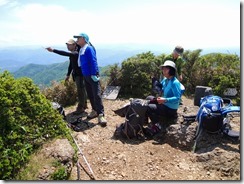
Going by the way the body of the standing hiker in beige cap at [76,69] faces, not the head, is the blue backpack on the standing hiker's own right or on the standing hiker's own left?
on the standing hiker's own left

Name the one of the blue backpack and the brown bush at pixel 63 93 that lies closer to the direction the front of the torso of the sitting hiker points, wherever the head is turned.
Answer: the brown bush

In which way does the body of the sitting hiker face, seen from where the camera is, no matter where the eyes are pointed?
to the viewer's left

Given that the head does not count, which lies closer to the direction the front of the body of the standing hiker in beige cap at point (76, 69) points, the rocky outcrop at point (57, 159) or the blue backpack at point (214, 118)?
the rocky outcrop

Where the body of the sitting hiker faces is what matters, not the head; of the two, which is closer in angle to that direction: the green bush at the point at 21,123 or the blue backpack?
the green bush

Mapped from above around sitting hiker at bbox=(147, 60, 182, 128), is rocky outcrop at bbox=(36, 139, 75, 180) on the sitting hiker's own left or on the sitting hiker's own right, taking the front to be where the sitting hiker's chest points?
on the sitting hiker's own left

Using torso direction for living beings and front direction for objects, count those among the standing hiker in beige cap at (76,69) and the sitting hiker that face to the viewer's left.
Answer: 2

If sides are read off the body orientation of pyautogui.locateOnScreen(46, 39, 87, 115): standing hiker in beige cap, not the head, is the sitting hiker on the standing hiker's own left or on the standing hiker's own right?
on the standing hiker's own left

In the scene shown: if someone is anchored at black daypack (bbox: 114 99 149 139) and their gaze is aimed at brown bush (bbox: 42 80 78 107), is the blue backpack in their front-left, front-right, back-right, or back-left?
back-right

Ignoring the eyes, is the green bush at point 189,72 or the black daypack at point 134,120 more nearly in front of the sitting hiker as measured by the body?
the black daypack

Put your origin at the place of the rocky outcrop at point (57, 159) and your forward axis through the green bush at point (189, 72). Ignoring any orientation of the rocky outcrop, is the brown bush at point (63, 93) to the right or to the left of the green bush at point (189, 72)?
left

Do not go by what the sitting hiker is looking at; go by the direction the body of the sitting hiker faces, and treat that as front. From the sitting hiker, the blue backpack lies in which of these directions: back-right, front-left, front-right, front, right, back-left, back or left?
back-left

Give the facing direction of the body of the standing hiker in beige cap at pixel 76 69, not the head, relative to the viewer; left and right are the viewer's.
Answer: facing to the left of the viewer

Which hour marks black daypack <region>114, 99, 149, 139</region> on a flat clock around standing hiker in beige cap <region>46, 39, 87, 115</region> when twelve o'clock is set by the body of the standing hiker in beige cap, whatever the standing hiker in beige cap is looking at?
The black daypack is roughly at 8 o'clock from the standing hiker in beige cap.

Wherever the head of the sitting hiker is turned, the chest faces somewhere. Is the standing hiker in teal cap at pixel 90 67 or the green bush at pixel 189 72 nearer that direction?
the standing hiker in teal cap
